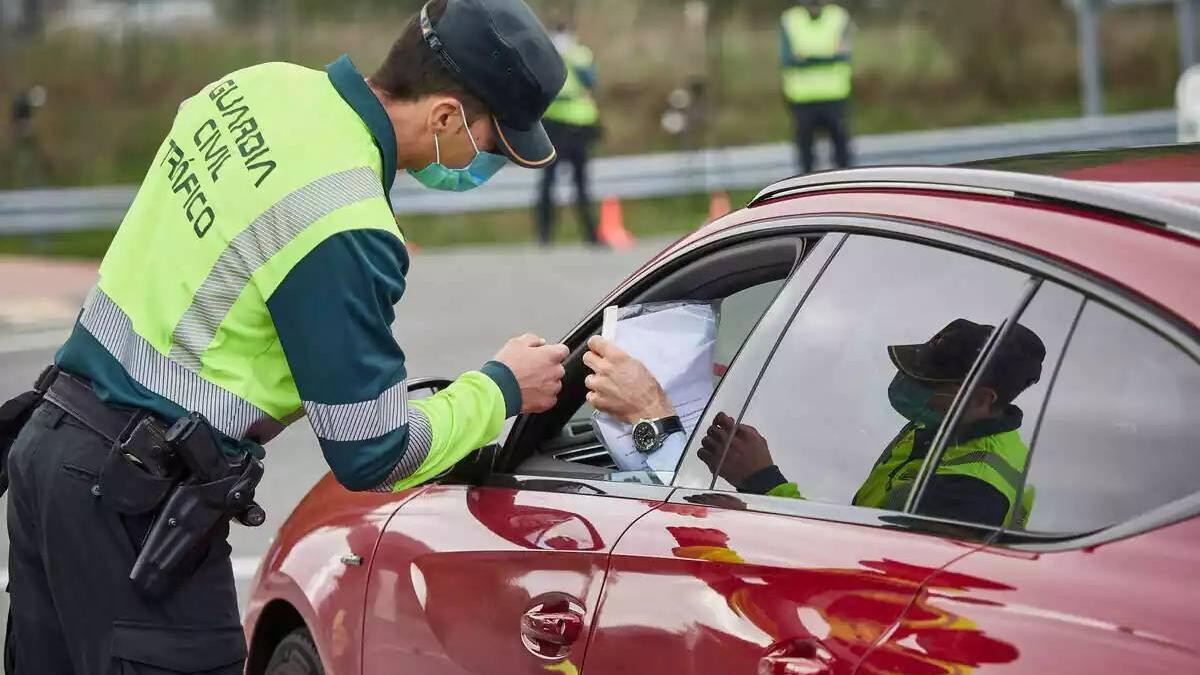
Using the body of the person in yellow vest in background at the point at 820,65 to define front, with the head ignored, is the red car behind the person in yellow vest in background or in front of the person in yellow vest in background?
in front

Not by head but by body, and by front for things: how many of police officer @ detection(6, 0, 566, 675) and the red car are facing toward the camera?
0

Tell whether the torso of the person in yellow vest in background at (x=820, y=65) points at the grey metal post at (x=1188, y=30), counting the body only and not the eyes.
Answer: no

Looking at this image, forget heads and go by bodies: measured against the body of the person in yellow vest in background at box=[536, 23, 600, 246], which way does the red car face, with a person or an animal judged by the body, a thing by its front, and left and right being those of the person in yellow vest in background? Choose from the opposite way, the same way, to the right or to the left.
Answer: to the right

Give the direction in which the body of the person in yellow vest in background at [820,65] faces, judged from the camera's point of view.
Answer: toward the camera

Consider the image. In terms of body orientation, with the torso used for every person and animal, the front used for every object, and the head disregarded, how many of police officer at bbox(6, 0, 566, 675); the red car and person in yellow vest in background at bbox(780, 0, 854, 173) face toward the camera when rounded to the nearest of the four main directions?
1

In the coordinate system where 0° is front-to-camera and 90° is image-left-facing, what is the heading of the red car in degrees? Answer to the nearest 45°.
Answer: approximately 135°

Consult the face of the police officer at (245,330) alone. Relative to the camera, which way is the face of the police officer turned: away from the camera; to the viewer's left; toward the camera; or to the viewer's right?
to the viewer's right

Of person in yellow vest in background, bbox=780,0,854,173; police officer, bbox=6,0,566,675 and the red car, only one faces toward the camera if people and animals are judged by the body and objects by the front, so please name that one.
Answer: the person in yellow vest in background

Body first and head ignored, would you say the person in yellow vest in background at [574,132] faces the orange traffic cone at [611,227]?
no

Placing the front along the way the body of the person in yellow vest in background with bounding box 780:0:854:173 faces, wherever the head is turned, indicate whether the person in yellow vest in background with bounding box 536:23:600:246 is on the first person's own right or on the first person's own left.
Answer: on the first person's own right

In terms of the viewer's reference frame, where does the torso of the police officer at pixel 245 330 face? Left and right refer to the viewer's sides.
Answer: facing away from the viewer and to the right of the viewer
